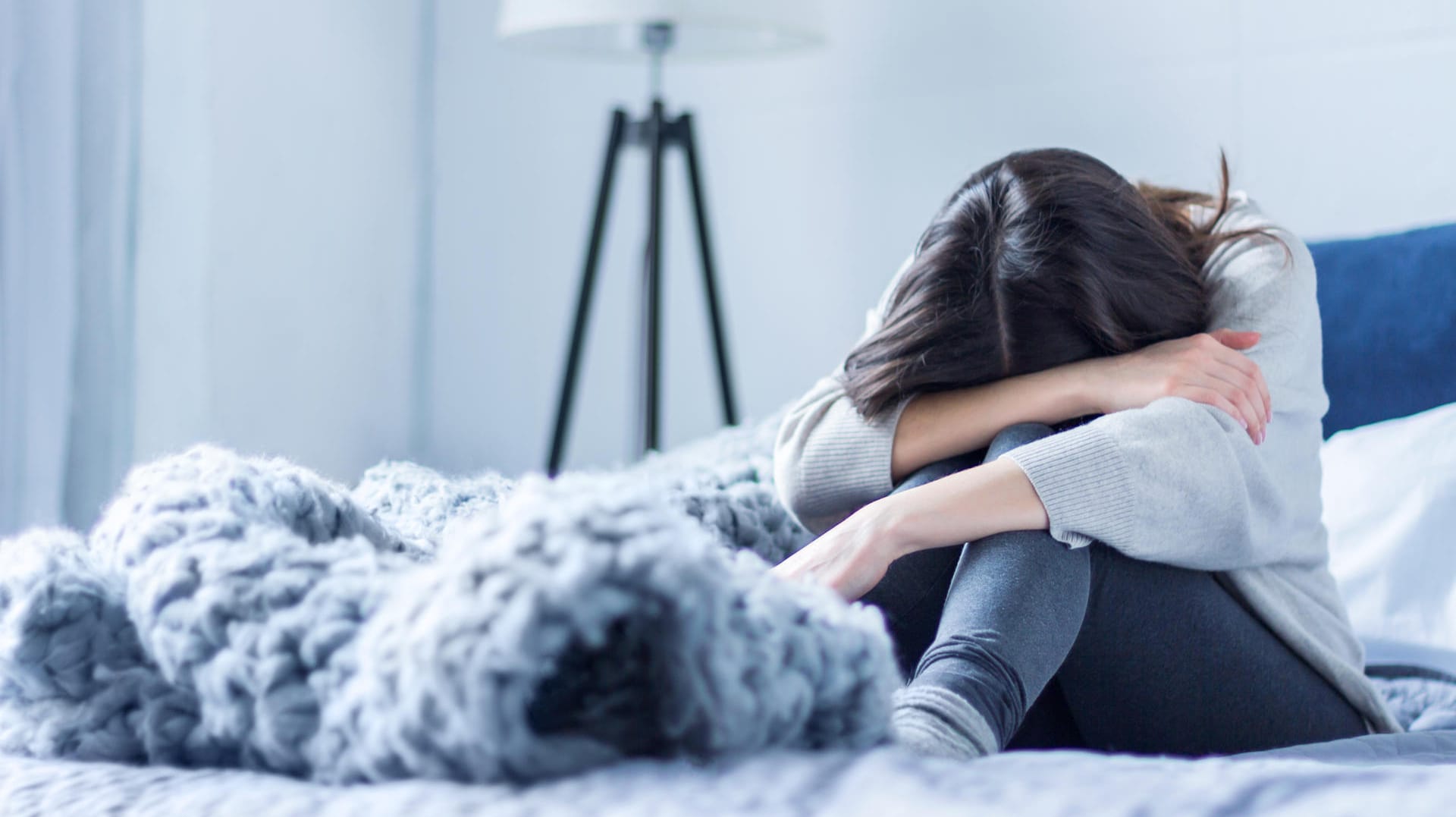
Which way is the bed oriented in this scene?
to the viewer's left

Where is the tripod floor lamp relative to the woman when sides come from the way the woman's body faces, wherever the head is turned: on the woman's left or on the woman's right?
on the woman's right

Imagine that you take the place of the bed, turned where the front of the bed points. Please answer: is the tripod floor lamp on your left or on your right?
on your right

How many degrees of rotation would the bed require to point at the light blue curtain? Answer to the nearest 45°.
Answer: approximately 45° to its right
